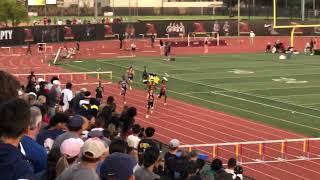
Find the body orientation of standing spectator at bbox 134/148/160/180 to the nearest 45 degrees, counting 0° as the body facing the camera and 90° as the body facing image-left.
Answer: approximately 225°

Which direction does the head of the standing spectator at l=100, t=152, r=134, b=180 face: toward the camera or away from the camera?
away from the camera

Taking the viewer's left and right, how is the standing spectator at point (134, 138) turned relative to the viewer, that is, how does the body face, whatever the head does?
facing away from the viewer and to the right of the viewer

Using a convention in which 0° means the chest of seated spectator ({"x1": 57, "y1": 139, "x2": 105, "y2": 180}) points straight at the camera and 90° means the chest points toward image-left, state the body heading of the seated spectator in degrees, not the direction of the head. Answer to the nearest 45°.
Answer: approximately 225°

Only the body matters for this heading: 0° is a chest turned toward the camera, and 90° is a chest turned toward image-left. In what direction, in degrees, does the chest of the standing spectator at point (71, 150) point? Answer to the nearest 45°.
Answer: approximately 225°

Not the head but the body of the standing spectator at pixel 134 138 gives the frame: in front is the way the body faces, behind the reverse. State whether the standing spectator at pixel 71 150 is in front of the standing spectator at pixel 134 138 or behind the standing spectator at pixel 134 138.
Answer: behind

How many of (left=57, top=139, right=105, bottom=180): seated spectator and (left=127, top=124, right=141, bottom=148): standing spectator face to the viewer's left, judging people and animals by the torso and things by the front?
0

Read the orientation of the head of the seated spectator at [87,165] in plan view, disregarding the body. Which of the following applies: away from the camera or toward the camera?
away from the camera

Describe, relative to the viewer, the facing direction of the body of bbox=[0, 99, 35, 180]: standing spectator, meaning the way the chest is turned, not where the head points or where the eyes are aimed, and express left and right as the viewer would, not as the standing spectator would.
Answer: facing away from the viewer and to the right of the viewer

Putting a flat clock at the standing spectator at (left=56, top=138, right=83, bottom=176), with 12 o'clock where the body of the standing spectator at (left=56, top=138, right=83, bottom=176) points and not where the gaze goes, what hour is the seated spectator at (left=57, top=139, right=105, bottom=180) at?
the seated spectator at (left=57, top=139, right=105, bottom=180) is roughly at 4 o'clock from the standing spectator at (left=56, top=138, right=83, bottom=176).
